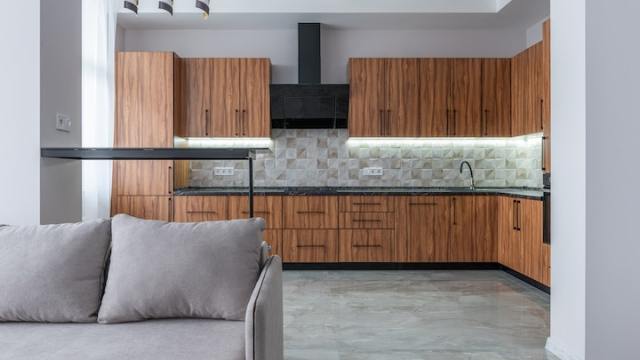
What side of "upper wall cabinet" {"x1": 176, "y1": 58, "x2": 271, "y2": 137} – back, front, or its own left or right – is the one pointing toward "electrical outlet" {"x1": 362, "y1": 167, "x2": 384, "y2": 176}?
left

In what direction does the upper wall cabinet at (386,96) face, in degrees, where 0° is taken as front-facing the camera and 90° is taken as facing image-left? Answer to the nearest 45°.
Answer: approximately 0°

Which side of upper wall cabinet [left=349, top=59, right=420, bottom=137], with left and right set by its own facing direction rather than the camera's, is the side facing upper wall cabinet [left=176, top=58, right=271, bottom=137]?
right

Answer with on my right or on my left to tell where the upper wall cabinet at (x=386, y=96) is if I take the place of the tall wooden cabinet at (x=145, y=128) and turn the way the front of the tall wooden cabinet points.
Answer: on my left

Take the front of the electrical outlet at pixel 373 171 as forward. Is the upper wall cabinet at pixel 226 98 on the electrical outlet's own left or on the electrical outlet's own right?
on the electrical outlet's own right

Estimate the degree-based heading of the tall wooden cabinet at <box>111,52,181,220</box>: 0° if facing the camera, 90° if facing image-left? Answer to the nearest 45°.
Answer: approximately 0°
